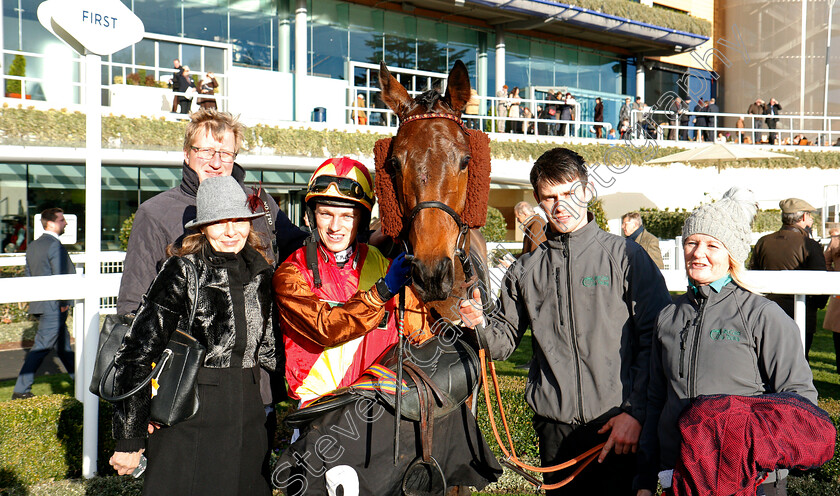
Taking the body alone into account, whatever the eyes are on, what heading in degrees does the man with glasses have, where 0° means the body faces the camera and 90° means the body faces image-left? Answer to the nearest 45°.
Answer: approximately 0°

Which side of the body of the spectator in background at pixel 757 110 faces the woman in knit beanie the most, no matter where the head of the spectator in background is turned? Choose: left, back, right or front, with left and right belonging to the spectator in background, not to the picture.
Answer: front

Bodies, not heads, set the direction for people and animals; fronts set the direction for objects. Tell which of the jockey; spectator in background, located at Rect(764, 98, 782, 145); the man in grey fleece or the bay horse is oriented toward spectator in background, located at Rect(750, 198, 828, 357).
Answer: spectator in background, located at Rect(764, 98, 782, 145)

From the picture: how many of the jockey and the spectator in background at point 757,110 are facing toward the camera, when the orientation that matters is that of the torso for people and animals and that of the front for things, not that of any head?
2

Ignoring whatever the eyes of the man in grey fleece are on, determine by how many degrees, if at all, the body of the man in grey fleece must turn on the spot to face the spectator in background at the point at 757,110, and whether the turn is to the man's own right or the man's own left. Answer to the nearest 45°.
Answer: approximately 180°

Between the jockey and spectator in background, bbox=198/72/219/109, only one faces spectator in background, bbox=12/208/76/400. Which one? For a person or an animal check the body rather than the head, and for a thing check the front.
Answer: spectator in background, bbox=198/72/219/109

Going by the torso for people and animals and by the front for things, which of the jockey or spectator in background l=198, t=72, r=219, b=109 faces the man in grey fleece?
the spectator in background

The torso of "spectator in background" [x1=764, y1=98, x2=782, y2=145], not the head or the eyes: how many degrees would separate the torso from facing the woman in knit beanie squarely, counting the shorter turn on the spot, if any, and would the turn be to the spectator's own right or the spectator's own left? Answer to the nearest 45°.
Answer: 0° — they already face them

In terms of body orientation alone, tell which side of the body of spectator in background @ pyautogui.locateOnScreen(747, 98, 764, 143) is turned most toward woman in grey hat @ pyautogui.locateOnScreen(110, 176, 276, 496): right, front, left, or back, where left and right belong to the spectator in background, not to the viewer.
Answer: front

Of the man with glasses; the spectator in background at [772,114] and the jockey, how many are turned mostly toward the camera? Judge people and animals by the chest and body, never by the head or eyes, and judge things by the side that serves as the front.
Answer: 3

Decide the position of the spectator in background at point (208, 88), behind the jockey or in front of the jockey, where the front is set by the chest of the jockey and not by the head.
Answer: behind
